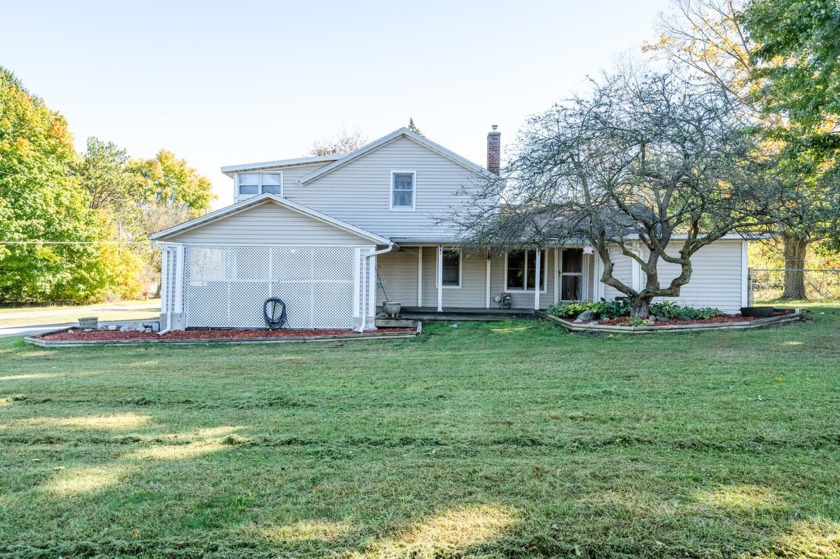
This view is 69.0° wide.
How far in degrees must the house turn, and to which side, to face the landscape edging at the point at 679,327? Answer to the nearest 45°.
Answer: approximately 45° to its left

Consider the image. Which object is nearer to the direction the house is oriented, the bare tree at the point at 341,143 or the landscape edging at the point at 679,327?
the landscape edging

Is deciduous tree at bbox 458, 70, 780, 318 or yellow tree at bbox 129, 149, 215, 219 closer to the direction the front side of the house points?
the deciduous tree

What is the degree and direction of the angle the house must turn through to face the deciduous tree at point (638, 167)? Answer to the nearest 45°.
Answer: approximately 45° to its left

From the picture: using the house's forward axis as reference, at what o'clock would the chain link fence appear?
The chain link fence is roughly at 8 o'clock from the house.

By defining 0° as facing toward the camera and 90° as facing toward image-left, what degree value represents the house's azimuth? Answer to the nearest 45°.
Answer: approximately 0°

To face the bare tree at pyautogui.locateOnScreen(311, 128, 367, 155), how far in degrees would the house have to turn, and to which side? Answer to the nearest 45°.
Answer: approximately 180°

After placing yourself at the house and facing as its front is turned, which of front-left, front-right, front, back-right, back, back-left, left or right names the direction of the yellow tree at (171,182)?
back-right
